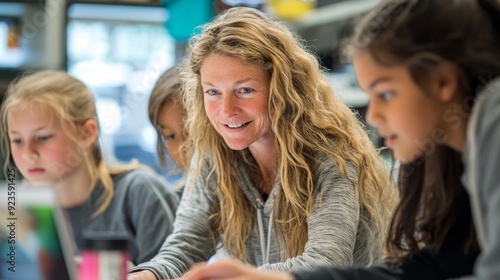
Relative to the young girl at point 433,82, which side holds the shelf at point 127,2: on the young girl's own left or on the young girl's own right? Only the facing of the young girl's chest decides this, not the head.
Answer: on the young girl's own right

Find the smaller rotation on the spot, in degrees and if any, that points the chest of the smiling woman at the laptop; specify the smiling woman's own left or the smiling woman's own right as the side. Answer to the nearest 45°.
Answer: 0° — they already face it

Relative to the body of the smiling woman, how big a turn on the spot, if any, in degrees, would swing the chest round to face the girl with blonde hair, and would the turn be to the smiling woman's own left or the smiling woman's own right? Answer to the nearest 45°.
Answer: approximately 90° to the smiling woman's own right

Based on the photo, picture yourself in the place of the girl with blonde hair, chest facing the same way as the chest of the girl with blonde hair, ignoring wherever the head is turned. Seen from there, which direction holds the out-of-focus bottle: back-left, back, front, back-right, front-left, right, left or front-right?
front-left

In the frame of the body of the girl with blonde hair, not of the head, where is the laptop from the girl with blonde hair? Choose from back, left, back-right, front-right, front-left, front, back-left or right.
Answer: front-left

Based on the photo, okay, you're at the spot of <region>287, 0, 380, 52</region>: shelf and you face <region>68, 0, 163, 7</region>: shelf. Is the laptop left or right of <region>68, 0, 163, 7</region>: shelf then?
left

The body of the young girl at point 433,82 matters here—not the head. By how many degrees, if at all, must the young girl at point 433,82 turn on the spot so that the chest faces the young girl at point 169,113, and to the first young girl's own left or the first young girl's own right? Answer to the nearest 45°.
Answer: approximately 45° to the first young girl's own right

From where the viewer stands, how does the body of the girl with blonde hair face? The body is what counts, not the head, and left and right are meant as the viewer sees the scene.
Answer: facing the viewer and to the left of the viewer

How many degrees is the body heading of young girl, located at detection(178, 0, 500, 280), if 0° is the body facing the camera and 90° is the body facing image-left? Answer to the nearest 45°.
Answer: approximately 90°

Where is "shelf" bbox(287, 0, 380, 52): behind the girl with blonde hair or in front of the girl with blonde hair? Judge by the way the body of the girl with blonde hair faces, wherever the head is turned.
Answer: behind

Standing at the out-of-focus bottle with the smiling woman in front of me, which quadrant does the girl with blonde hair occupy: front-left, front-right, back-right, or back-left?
front-left

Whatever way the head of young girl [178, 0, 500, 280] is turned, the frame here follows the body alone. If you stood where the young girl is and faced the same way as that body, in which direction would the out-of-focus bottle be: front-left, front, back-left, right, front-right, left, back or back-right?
front

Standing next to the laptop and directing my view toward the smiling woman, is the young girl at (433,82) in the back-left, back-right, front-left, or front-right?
front-right

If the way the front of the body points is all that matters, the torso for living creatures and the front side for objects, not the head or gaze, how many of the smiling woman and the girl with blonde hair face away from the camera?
0
